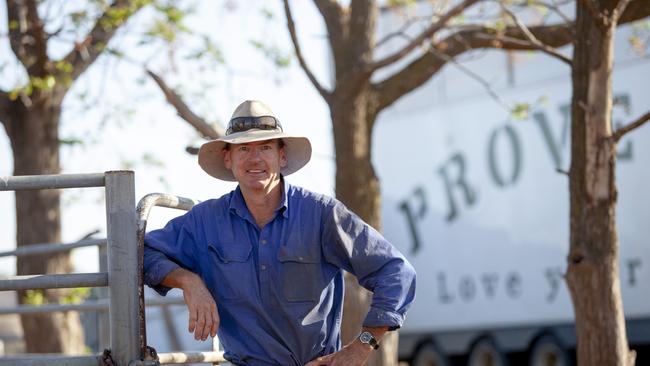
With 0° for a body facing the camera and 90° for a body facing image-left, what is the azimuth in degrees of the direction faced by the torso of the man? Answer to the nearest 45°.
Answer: approximately 0°

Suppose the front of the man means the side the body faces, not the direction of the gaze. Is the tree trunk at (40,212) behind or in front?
behind

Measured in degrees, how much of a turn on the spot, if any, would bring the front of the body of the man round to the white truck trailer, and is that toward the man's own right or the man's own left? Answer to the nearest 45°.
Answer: approximately 180°

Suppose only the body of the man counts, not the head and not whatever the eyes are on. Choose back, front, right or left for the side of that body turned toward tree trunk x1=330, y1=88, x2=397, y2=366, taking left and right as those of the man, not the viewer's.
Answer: back
